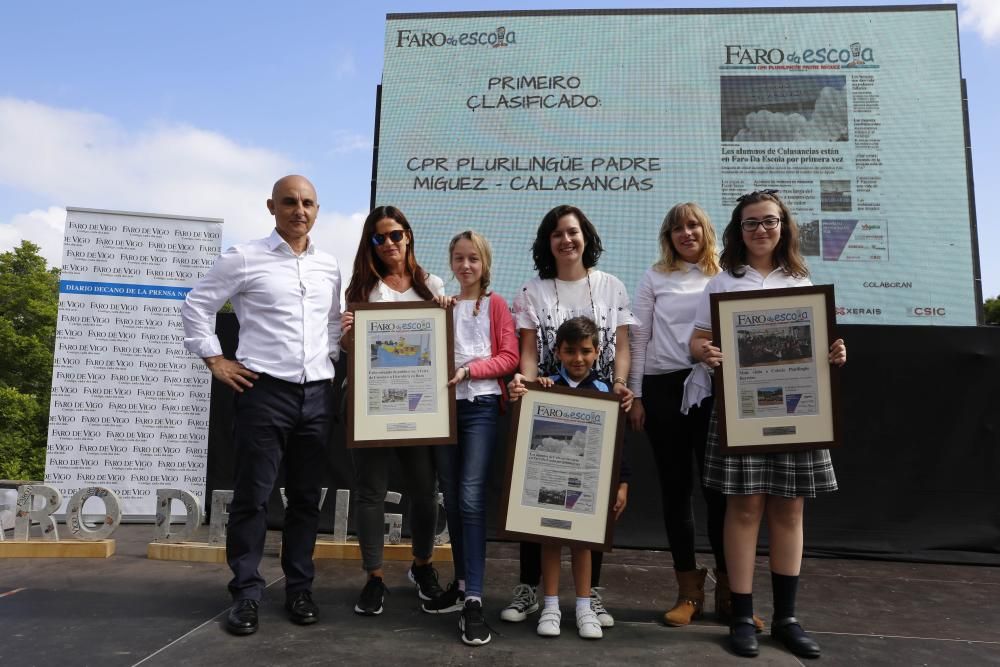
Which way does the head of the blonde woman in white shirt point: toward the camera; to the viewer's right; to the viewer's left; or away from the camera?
toward the camera

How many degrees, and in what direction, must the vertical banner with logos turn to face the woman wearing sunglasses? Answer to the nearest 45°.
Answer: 0° — it already faces them

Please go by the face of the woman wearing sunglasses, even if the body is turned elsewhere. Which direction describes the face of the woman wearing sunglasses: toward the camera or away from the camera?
toward the camera

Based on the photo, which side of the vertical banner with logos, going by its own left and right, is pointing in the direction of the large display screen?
left

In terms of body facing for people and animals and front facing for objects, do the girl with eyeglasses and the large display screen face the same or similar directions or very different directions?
same or similar directions

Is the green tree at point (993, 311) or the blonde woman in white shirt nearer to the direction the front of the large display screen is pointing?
the blonde woman in white shirt

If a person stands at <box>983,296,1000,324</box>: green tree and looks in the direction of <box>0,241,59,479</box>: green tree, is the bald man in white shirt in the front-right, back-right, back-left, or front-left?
front-left

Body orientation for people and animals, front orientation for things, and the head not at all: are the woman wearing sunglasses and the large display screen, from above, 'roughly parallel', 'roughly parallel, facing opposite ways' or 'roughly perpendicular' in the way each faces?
roughly parallel

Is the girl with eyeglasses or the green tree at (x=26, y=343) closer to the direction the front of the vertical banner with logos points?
the girl with eyeglasses

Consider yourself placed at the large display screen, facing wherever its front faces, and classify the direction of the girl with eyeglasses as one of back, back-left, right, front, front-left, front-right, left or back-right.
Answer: front

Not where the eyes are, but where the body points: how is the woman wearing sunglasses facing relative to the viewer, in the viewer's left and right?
facing the viewer

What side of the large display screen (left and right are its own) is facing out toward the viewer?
front

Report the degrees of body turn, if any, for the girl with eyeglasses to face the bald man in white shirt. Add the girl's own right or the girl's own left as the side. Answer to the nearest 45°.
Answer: approximately 90° to the girl's own right

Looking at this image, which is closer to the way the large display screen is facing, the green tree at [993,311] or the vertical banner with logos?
the vertical banner with logos

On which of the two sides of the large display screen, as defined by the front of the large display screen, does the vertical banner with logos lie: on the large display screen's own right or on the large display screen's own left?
on the large display screen's own right

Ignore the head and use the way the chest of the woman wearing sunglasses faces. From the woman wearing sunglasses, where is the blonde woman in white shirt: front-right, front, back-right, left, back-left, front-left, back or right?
left

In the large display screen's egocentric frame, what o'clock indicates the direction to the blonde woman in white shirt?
The blonde woman in white shirt is roughly at 12 o'clock from the large display screen.

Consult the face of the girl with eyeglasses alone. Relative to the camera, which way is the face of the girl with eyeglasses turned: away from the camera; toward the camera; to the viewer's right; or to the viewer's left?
toward the camera
